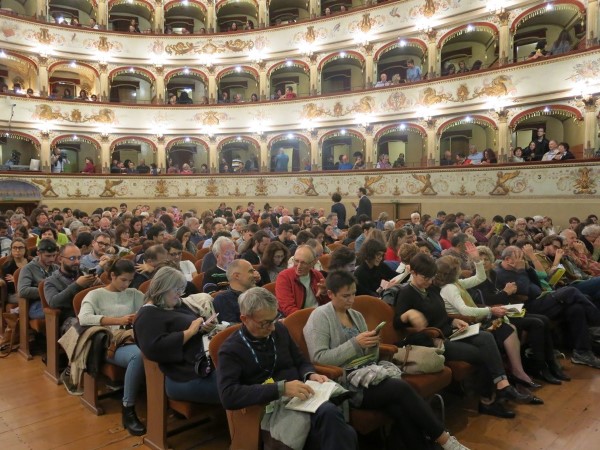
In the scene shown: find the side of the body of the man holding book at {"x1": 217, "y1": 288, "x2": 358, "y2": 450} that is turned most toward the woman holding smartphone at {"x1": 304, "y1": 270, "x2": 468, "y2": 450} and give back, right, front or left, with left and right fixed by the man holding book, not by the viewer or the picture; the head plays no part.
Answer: left

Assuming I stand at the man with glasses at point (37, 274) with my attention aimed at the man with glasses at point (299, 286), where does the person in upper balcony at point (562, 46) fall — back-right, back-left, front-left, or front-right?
front-left

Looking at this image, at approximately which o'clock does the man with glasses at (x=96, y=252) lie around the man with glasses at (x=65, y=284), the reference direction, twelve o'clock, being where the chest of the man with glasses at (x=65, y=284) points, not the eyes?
the man with glasses at (x=96, y=252) is roughly at 8 o'clock from the man with glasses at (x=65, y=284).

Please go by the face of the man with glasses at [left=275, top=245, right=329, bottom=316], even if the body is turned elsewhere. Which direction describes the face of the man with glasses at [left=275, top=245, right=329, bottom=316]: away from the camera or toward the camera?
toward the camera

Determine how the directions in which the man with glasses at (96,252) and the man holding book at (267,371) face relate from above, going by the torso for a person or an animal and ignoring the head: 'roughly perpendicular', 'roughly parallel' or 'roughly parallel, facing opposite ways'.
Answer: roughly parallel

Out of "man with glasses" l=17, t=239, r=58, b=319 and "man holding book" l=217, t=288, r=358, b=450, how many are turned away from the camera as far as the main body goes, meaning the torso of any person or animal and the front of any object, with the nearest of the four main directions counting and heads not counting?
0

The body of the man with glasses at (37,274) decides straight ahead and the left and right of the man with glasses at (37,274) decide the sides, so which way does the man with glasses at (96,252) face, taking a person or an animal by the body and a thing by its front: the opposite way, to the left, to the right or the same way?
the same way

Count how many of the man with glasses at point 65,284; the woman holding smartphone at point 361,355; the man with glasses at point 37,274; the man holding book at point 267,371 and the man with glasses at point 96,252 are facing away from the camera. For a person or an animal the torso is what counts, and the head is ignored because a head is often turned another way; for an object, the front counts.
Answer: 0

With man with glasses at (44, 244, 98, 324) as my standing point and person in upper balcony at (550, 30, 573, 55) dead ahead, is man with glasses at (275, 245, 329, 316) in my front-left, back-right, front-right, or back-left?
front-right

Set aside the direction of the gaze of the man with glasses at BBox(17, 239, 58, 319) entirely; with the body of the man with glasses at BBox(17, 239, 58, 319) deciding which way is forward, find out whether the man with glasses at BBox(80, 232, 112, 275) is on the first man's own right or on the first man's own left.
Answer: on the first man's own left

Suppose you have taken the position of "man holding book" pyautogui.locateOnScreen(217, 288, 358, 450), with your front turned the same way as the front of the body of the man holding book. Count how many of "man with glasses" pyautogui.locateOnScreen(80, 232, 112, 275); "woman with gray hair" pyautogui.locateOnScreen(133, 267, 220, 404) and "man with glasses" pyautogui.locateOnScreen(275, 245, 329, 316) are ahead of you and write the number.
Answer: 0

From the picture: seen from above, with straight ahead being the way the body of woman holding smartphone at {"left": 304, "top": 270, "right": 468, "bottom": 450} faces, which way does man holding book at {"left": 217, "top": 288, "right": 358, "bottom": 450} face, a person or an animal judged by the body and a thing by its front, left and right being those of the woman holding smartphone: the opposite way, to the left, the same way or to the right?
the same way
